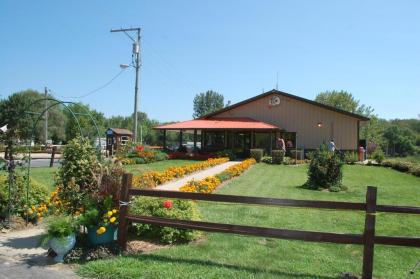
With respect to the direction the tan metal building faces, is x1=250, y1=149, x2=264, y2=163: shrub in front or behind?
in front

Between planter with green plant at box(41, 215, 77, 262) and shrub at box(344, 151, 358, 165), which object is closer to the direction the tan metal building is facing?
the planter with green plant

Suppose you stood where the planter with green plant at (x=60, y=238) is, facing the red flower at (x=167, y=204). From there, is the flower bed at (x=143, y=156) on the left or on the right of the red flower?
left

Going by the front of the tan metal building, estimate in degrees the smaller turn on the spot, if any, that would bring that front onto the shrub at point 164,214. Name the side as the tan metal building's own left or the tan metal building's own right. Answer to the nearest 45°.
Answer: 0° — it already faces it

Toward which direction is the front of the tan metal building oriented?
toward the camera

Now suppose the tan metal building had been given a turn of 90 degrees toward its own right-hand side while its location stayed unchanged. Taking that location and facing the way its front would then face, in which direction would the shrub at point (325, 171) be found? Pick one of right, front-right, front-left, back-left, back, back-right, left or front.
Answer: left

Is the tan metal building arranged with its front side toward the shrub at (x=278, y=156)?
yes

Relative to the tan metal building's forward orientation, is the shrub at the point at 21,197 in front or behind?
in front

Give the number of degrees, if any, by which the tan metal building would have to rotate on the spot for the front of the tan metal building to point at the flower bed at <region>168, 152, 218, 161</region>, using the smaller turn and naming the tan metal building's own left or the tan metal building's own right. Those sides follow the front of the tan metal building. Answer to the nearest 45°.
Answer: approximately 45° to the tan metal building's own right

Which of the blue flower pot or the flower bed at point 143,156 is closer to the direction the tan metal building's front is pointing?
the blue flower pot

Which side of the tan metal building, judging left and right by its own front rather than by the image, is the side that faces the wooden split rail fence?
front

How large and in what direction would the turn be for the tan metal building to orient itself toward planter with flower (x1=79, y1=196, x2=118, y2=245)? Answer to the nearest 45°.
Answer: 0° — it already faces it

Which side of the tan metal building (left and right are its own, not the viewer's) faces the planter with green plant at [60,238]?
front

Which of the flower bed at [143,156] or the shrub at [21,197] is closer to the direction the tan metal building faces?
the shrub
